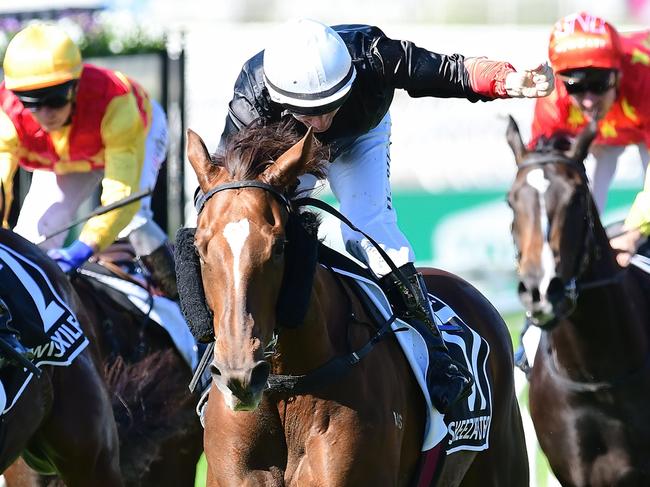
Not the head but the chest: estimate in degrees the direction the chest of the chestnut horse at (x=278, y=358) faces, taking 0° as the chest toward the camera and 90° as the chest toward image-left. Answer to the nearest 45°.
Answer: approximately 45°

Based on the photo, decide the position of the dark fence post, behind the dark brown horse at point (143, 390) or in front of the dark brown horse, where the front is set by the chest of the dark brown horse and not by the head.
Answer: behind

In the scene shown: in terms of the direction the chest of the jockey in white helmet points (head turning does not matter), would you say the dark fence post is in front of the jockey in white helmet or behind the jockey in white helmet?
behind

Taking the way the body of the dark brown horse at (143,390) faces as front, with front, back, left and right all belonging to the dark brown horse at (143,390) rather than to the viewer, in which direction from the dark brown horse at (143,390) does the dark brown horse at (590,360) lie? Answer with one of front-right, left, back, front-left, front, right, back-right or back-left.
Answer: left

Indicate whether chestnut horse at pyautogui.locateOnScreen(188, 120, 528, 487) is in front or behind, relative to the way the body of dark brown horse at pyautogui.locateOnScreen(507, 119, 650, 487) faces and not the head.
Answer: in front

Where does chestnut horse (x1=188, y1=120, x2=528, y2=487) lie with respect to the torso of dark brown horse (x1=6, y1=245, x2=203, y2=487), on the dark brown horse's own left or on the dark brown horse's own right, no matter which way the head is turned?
on the dark brown horse's own left

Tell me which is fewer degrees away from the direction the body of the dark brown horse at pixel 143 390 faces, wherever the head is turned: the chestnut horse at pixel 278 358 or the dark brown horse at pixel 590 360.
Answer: the chestnut horse
